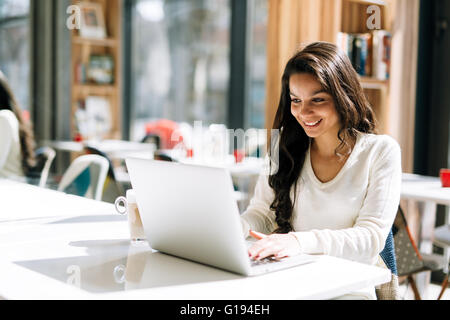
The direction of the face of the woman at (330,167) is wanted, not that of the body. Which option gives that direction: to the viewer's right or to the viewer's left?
to the viewer's left

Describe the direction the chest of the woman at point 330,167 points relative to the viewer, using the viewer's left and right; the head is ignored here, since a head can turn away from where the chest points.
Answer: facing the viewer and to the left of the viewer

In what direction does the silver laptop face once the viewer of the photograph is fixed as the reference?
facing away from the viewer and to the right of the viewer

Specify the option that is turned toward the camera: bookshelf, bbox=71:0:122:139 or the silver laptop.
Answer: the bookshelf

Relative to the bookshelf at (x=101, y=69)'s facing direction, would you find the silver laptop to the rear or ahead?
ahead

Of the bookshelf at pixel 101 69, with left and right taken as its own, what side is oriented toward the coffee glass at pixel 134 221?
front

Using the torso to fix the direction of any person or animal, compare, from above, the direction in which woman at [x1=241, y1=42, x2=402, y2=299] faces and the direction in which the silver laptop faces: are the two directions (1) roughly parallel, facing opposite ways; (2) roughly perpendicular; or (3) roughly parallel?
roughly parallel, facing opposite ways

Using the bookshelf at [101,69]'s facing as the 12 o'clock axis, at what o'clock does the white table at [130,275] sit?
The white table is roughly at 12 o'clock from the bookshelf.

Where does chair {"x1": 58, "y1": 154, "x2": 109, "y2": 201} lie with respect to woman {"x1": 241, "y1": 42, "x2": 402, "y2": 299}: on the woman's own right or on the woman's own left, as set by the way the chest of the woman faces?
on the woman's own right

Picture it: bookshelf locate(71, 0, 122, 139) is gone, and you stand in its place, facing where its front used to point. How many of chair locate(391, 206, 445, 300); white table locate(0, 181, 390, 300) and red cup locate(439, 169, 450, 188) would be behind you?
0

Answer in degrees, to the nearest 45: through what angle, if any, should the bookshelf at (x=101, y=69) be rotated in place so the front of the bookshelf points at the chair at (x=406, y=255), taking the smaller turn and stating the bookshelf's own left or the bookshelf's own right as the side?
0° — it already faces it

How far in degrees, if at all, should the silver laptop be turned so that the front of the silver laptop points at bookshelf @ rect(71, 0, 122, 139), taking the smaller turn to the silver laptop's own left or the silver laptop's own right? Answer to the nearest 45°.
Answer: approximately 45° to the silver laptop's own left

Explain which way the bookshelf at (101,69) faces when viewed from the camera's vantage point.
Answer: facing the viewer

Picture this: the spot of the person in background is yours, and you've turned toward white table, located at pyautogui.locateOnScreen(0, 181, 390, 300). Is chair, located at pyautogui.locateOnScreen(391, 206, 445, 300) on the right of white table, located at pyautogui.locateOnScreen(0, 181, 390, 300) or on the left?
left

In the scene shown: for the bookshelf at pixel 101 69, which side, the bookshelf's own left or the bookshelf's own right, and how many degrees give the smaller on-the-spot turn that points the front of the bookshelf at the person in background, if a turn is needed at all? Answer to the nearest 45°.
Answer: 0° — it already faces them
